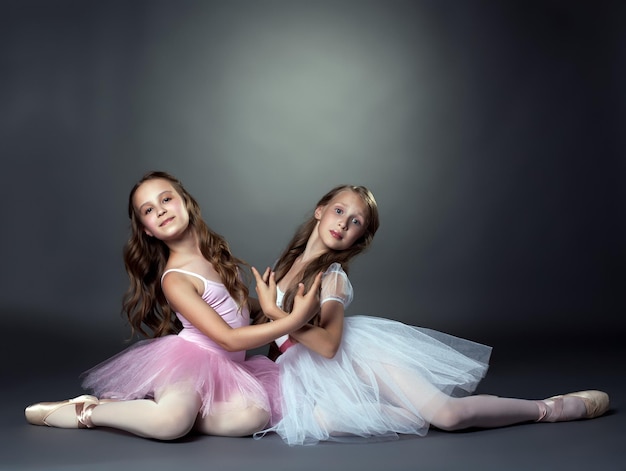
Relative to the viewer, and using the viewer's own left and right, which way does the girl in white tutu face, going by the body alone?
facing the viewer and to the left of the viewer

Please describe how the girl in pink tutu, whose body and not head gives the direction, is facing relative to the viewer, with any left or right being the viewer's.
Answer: facing the viewer and to the right of the viewer

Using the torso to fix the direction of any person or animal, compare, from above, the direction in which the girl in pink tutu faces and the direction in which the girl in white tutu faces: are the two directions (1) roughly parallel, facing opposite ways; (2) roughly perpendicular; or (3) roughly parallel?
roughly perpendicular

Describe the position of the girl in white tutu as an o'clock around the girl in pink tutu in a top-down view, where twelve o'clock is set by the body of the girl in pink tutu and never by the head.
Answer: The girl in white tutu is roughly at 11 o'clock from the girl in pink tutu.

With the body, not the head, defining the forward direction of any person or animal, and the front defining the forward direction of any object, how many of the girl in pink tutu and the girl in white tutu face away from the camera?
0

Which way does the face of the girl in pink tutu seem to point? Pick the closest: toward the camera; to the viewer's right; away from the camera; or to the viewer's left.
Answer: toward the camera
